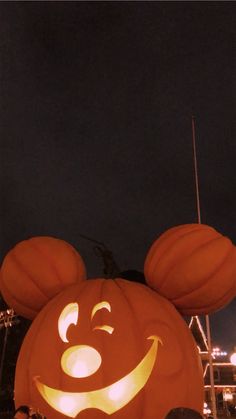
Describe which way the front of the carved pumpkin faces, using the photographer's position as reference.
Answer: facing the viewer and to the left of the viewer
